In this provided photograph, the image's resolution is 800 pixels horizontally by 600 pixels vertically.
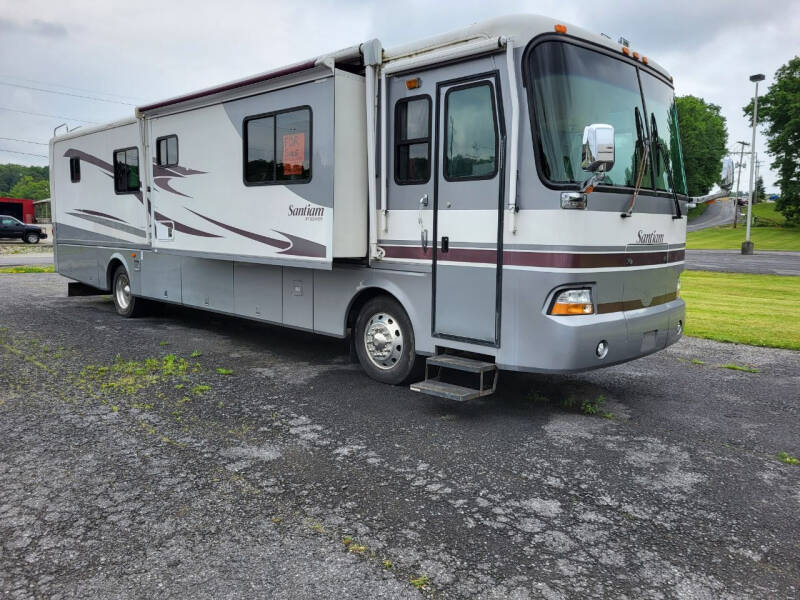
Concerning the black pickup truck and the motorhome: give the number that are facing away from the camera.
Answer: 0

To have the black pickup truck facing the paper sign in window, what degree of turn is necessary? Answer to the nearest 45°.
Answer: approximately 90° to its right

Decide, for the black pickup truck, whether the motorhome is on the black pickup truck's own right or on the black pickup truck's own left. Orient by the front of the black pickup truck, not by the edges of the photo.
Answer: on the black pickup truck's own right

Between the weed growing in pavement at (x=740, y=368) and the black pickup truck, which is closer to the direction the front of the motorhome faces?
the weed growing in pavement

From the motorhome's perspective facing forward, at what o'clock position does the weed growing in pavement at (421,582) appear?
The weed growing in pavement is roughly at 2 o'clock from the motorhome.

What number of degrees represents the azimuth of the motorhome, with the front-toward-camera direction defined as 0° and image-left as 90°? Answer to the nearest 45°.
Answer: approximately 315°

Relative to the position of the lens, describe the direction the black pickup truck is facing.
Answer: facing to the right of the viewer

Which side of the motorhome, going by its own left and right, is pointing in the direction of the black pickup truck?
back
